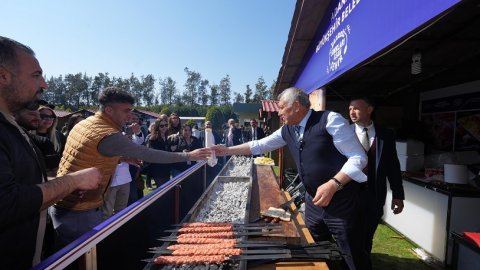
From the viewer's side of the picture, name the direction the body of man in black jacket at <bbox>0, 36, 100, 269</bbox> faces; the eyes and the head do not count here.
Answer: to the viewer's right

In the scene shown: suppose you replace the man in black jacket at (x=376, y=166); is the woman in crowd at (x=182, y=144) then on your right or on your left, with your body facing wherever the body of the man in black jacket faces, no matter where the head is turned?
on your right

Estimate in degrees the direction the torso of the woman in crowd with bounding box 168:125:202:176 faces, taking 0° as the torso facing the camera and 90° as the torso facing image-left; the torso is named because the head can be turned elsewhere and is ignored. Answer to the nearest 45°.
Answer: approximately 0°

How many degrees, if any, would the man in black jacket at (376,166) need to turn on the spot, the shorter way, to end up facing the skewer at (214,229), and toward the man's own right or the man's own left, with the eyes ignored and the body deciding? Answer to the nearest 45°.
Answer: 0° — they already face it

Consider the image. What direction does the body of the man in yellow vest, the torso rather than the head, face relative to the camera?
to the viewer's right

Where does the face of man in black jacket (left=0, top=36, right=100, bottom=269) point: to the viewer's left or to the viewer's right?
to the viewer's right

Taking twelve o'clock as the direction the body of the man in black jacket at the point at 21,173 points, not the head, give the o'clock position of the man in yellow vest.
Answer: The man in yellow vest is roughly at 10 o'clock from the man in black jacket.
